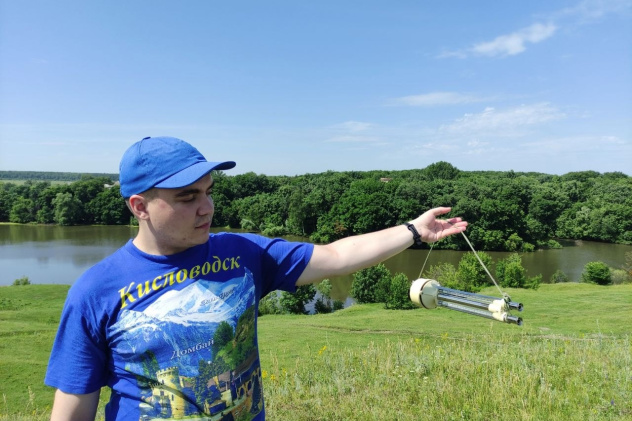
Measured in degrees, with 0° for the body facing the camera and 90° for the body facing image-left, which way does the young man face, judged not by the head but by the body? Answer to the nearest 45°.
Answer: approximately 315°

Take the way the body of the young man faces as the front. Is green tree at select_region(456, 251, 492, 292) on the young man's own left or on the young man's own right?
on the young man's own left

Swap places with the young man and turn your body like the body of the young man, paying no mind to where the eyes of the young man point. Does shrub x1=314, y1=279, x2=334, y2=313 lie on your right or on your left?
on your left

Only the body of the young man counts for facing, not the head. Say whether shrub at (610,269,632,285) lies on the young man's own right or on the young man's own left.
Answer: on the young man's own left

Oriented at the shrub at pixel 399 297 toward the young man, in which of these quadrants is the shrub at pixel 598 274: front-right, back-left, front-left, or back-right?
back-left

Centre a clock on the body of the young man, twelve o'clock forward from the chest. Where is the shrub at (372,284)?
The shrub is roughly at 8 o'clock from the young man.

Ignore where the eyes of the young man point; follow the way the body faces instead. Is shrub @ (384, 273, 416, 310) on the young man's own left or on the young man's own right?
on the young man's own left

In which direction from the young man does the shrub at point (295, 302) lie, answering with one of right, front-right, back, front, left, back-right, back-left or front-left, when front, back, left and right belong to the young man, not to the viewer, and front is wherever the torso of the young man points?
back-left
